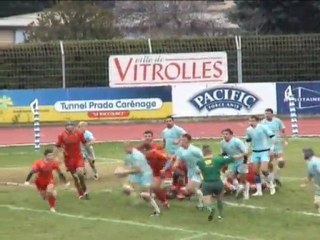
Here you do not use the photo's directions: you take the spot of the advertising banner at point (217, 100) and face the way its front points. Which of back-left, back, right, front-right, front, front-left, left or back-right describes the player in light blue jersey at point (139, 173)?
front

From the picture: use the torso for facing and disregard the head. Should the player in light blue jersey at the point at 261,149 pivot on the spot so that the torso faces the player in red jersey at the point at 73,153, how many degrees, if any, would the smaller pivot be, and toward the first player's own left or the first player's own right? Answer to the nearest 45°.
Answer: approximately 45° to the first player's own right

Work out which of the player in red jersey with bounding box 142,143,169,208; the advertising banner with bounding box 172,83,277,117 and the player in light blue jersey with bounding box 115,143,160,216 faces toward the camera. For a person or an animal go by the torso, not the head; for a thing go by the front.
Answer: the advertising banner

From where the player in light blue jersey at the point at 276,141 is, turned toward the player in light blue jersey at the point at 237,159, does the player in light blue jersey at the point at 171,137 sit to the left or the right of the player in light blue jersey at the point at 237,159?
right

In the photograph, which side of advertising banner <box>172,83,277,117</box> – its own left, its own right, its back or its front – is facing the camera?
front

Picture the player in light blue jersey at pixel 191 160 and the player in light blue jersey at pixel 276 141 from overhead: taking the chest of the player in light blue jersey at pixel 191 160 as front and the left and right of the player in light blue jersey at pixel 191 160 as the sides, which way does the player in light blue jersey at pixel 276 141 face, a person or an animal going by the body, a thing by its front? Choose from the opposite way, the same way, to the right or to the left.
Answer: the same way

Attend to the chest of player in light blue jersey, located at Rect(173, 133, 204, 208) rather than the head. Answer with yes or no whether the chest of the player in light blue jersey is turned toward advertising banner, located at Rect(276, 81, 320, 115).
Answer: no

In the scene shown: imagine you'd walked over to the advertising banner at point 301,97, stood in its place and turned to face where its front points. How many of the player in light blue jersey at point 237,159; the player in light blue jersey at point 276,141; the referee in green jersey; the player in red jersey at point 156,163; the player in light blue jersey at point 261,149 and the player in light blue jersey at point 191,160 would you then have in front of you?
6

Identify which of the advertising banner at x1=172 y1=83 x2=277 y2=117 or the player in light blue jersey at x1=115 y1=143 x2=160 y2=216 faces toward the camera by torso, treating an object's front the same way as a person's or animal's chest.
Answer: the advertising banner

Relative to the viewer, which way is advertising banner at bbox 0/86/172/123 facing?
toward the camera

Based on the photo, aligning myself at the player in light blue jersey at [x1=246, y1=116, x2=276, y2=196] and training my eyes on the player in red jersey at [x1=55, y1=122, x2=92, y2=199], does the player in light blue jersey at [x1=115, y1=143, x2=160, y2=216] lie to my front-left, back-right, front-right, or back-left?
front-left

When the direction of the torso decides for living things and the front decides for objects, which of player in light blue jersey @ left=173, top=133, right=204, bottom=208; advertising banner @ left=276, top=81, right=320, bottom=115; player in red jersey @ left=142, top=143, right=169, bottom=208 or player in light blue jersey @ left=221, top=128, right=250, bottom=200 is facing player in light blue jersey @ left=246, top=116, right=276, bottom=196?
the advertising banner

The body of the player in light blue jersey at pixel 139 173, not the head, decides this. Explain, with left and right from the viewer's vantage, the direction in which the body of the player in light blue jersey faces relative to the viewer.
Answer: facing to the left of the viewer

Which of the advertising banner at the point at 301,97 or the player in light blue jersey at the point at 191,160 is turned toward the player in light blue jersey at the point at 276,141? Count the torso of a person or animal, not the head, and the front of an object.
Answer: the advertising banner

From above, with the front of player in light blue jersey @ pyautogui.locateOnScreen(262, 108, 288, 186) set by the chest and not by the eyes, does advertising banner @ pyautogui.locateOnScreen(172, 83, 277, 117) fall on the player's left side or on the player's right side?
on the player's right side

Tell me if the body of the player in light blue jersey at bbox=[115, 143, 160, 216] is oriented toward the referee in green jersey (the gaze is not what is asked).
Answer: no

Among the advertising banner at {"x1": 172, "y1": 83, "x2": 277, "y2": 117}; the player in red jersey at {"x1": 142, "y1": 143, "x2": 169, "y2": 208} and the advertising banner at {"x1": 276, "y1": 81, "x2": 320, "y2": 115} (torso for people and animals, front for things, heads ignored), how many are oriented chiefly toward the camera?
2
